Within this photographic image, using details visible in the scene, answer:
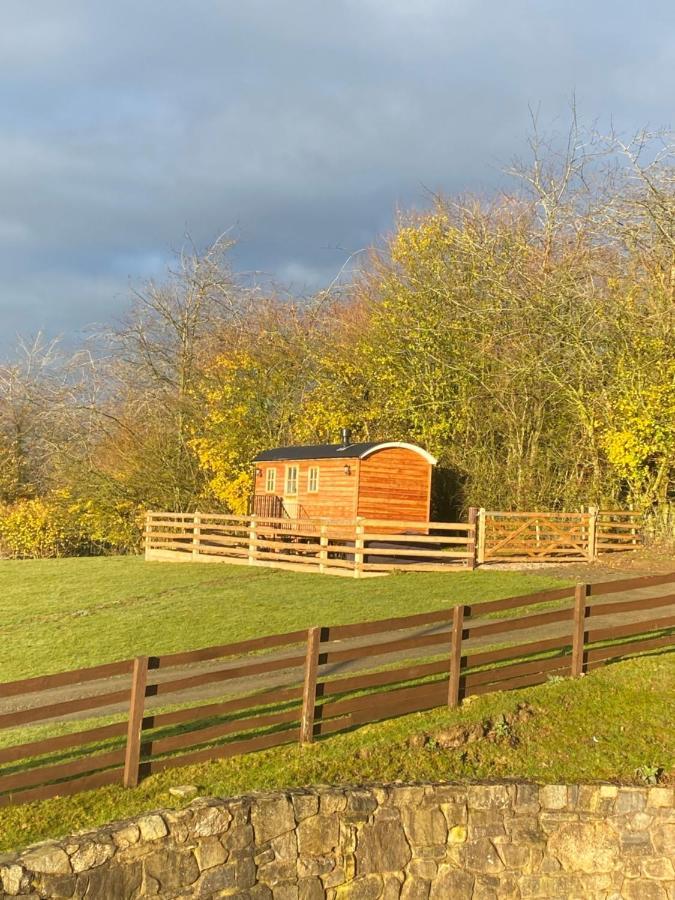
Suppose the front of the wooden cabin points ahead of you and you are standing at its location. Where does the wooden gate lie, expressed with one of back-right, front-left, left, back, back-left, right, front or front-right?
left

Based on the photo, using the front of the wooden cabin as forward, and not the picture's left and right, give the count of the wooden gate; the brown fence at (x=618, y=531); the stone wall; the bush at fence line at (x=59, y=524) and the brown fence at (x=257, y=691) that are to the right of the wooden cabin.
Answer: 1

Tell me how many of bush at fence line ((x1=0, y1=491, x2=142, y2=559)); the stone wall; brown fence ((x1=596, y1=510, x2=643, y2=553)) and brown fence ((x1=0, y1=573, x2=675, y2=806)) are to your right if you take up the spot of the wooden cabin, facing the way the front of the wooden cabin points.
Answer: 1

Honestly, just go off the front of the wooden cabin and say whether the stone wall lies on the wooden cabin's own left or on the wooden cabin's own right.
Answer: on the wooden cabin's own left

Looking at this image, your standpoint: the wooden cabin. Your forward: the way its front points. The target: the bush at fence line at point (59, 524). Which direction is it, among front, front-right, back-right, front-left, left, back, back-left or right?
right

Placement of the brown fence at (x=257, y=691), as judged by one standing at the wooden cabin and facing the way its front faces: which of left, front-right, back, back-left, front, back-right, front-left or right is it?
front-left

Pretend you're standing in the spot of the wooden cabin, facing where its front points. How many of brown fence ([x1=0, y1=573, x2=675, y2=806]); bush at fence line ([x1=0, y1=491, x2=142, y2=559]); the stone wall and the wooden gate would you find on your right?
1

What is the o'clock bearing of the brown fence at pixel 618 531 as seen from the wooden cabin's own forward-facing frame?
The brown fence is roughly at 8 o'clock from the wooden cabin.

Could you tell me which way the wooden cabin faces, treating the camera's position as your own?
facing the viewer and to the left of the viewer
